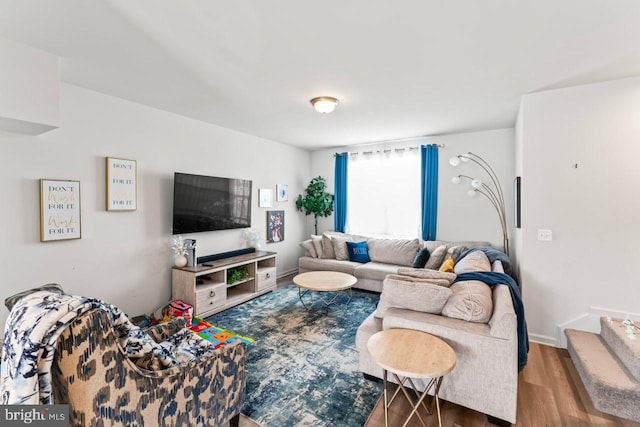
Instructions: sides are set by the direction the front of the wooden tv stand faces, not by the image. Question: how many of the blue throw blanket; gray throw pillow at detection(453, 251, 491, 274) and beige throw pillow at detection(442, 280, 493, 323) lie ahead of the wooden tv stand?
3

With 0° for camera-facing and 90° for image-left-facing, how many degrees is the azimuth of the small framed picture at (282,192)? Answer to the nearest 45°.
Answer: approximately 315°

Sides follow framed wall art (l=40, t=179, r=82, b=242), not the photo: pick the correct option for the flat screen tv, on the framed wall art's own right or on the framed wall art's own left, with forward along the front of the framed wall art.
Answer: on the framed wall art's own left

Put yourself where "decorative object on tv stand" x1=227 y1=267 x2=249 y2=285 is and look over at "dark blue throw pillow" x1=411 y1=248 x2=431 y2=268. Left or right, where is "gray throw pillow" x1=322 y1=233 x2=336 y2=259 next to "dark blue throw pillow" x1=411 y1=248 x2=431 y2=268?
left

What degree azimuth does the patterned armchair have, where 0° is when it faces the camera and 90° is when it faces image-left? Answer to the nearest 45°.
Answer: approximately 225°

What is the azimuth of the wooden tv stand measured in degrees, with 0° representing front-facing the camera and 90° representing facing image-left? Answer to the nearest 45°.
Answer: approximately 315°
